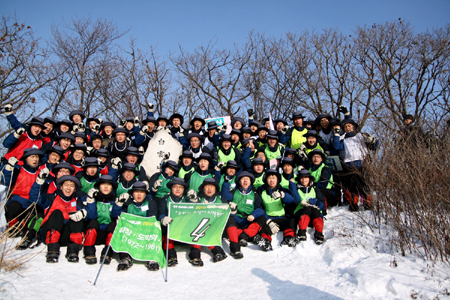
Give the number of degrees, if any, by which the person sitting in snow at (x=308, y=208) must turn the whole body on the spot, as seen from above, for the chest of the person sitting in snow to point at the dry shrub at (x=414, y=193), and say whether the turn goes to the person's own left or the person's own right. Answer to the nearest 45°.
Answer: approximately 45° to the person's own left

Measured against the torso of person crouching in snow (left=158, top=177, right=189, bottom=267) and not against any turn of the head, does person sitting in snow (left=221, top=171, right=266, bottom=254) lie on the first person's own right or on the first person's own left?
on the first person's own left

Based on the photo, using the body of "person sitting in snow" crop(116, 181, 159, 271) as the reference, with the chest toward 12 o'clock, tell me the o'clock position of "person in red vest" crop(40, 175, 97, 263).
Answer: The person in red vest is roughly at 3 o'clock from the person sitting in snow.

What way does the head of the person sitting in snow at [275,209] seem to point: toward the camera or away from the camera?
toward the camera

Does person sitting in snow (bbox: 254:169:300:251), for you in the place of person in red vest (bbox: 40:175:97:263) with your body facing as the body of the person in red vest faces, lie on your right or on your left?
on your left

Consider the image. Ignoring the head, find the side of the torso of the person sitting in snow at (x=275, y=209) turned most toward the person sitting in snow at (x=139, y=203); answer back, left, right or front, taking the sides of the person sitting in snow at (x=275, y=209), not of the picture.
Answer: right

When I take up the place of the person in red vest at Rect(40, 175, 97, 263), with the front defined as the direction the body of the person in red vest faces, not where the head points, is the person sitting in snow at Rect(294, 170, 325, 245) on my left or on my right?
on my left

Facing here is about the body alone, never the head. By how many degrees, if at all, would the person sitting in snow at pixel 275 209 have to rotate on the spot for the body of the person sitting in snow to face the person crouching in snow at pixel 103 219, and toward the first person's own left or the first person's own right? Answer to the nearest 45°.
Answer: approximately 90° to the first person's own right

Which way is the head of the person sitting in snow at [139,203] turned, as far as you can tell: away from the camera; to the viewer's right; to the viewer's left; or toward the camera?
toward the camera

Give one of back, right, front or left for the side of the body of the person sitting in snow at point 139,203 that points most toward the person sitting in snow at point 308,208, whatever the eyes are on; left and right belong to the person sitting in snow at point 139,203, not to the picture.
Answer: left

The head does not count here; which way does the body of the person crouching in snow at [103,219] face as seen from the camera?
toward the camera

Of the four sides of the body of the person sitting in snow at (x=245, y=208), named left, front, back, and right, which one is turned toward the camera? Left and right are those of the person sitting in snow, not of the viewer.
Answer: front

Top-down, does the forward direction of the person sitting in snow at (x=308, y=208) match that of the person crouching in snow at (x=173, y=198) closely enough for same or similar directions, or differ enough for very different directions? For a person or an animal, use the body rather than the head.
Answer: same or similar directions

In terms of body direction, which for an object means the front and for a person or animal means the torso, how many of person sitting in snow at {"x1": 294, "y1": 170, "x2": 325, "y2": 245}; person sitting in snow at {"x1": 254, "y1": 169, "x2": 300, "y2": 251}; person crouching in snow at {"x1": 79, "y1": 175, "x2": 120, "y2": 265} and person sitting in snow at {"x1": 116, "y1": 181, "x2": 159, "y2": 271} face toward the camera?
4

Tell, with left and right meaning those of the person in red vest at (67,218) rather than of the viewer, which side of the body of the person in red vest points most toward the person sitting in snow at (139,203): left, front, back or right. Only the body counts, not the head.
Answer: left

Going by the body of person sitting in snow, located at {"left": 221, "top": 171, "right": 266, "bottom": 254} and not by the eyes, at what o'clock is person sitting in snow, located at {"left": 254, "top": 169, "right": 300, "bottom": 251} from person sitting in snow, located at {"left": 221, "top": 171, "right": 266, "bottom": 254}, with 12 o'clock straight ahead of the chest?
person sitting in snow, located at {"left": 254, "top": 169, "right": 300, "bottom": 251} is roughly at 9 o'clock from person sitting in snow, located at {"left": 221, "top": 171, "right": 266, "bottom": 254}.

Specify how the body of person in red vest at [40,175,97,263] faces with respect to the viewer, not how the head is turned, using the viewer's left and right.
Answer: facing the viewer
